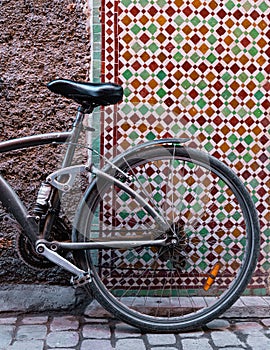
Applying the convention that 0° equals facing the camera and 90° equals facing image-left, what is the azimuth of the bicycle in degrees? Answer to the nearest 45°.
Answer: approximately 90°
